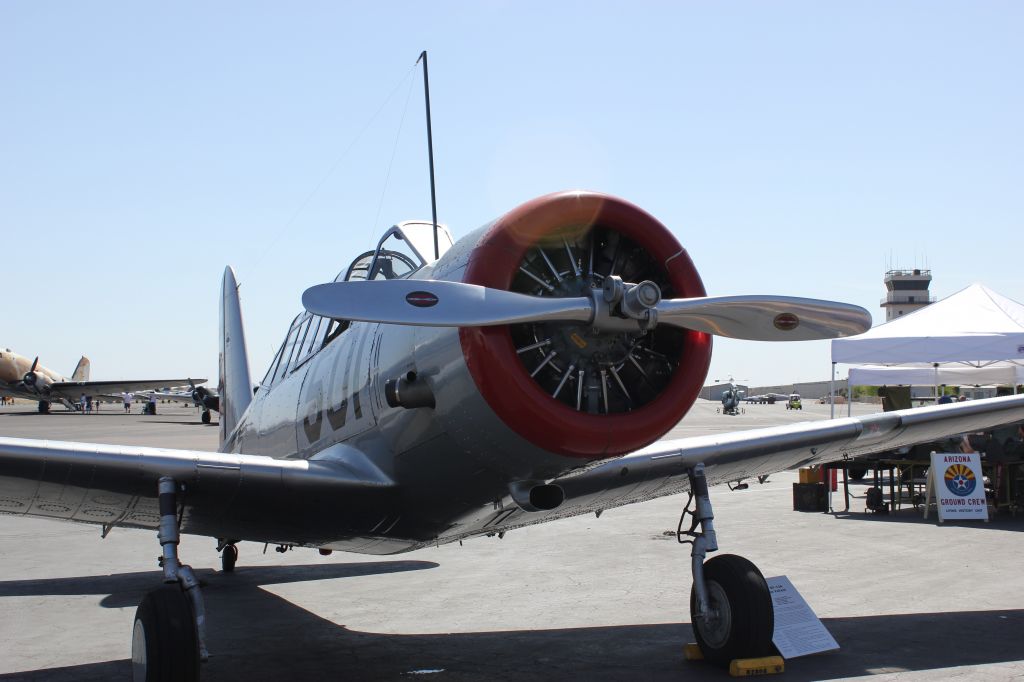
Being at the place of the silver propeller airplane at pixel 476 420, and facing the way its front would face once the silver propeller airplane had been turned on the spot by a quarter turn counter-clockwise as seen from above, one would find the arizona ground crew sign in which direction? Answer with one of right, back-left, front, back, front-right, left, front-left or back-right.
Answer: front

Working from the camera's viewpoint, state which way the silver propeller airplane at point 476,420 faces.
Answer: facing the viewer and to the right of the viewer

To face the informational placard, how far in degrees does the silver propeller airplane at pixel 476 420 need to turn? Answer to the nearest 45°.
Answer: approximately 90° to its left

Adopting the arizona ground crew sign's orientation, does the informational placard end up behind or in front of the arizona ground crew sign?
in front

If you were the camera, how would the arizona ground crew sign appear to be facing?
facing the viewer
